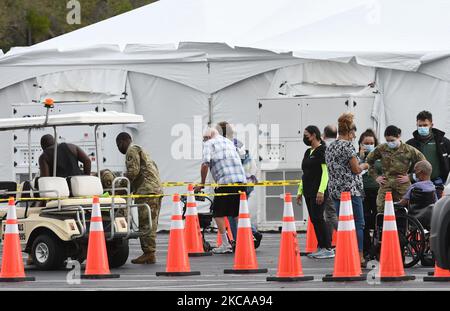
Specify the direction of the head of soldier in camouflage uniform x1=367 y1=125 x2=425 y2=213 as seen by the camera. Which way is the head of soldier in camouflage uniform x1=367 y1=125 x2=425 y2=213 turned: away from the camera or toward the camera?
toward the camera

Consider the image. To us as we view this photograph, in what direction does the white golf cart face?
facing away from the viewer and to the left of the viewer

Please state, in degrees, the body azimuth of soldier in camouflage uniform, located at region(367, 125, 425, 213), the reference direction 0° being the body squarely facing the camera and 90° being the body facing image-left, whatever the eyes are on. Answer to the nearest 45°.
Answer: approximately 0°

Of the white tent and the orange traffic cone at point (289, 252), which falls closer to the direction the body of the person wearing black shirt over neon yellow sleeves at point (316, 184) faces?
the orange traffic cone

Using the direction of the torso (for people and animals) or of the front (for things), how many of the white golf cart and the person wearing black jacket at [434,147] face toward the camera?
1

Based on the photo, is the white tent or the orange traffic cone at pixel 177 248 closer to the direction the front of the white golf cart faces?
the white tent

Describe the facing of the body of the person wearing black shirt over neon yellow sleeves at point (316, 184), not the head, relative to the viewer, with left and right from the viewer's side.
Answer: facing the viewer and to the left of the viewer

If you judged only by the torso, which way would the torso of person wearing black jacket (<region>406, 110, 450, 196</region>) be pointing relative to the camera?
toward the camera

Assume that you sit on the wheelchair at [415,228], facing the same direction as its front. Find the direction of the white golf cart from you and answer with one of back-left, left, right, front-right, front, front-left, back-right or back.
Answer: front-left
